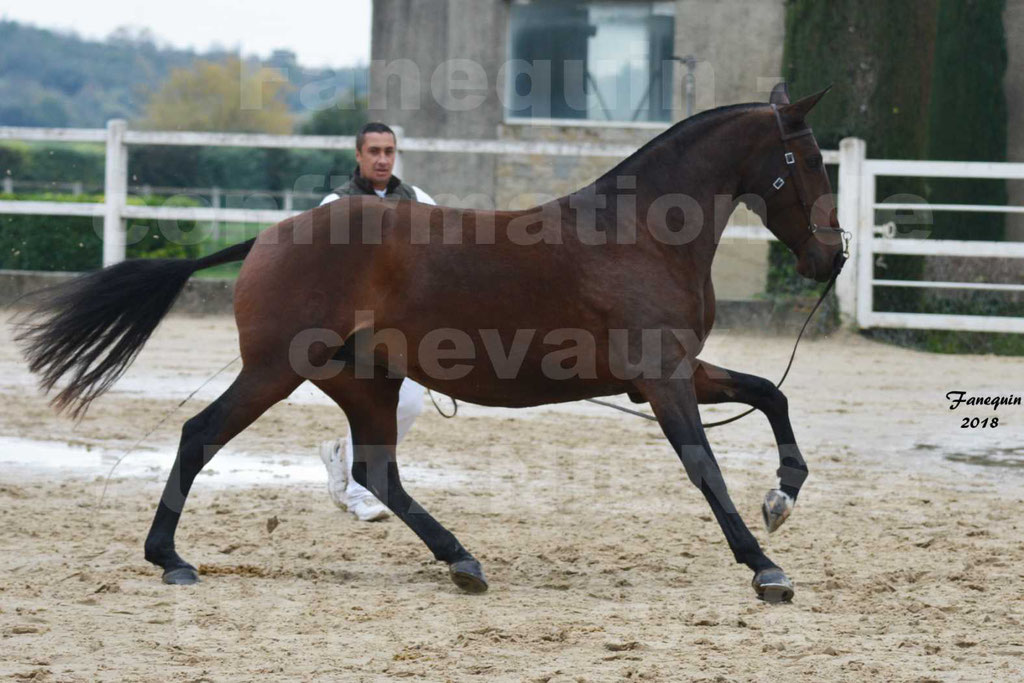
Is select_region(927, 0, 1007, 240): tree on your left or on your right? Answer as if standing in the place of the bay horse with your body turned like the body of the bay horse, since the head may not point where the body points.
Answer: on your left

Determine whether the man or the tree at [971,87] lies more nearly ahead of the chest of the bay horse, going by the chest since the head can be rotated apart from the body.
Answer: the tree

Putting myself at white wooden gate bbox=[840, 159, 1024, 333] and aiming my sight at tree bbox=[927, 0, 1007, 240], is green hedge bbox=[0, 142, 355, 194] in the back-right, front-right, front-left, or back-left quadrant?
front-left

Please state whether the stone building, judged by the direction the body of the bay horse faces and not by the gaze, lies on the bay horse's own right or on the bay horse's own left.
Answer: on the bay horse's own left

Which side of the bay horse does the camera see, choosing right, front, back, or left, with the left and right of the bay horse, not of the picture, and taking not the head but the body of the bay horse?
right

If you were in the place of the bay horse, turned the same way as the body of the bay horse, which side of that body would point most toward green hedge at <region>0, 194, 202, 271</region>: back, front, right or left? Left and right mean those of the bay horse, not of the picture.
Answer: left

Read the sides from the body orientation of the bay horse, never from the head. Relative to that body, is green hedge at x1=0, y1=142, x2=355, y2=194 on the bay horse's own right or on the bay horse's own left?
on the bay horse's own left

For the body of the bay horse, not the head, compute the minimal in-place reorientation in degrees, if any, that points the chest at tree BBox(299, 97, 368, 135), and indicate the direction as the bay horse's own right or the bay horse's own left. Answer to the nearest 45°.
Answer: approximately 90° to the bay horse's own left
